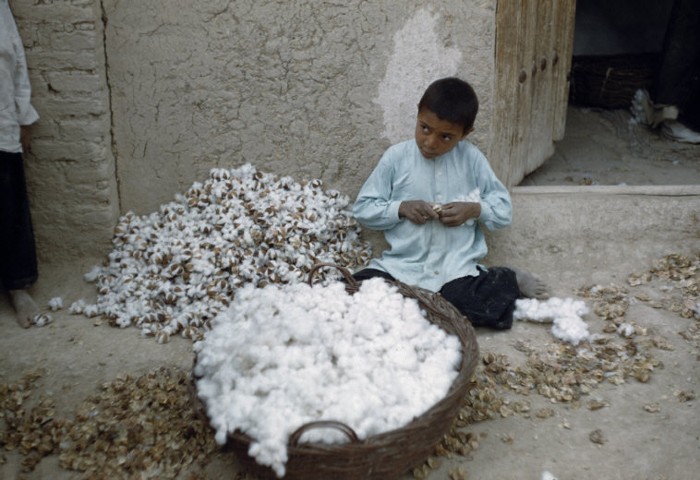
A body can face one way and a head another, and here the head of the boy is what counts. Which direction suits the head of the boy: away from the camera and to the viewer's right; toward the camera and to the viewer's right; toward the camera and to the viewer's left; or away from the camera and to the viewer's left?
toward the camera and to the viewer's left

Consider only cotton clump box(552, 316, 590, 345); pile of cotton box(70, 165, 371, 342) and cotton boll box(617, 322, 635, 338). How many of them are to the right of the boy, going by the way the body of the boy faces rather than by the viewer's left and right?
1

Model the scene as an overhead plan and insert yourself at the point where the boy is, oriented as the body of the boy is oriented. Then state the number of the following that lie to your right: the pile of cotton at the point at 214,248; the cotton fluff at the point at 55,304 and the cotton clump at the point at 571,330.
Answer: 2

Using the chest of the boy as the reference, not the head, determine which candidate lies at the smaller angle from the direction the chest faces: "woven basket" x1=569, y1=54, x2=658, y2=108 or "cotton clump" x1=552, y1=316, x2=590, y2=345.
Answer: the cotton clump

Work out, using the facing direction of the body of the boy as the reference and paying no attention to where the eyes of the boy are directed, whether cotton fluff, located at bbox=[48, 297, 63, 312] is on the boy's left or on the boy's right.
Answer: on the boy's right

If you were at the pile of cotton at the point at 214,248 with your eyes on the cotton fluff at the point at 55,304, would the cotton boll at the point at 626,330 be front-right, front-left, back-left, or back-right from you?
back-left

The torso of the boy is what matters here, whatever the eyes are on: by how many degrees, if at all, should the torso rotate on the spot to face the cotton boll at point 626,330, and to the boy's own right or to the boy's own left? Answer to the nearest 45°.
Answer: approximately 90° to the boy's own left

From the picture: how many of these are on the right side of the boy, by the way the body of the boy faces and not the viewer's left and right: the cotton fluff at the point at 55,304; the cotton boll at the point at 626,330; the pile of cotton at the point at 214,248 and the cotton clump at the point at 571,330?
2

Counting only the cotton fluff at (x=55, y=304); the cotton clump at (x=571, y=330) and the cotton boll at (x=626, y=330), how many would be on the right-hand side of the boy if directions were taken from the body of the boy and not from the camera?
1

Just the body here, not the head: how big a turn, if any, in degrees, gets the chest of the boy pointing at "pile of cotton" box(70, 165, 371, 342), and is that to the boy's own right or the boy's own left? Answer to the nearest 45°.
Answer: approximately 90° to the boy's own right

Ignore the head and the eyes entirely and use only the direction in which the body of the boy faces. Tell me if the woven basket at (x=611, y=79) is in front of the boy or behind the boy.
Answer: behind

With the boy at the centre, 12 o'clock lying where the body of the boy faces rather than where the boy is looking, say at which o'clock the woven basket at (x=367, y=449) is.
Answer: The woven basket is roughly at 12 o'clock from the boy.

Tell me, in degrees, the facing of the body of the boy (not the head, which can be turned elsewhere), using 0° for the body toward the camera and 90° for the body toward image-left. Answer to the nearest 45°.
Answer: approximately 0°
